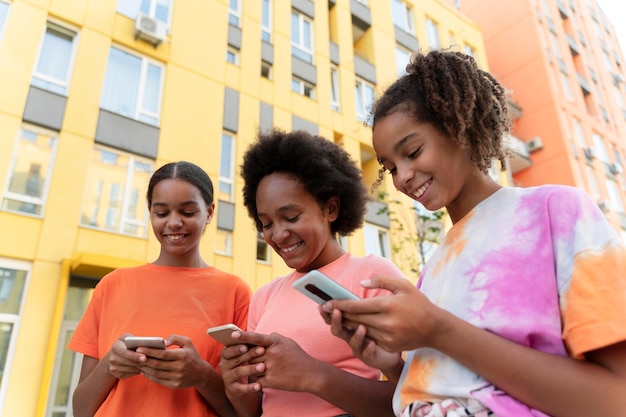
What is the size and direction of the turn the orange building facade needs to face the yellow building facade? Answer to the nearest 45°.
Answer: approximately 90° to its right

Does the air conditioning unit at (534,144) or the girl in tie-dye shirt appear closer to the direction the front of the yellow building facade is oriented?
the girl in tie-dye shirt

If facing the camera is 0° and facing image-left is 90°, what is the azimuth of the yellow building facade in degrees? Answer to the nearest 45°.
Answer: approximately 315°

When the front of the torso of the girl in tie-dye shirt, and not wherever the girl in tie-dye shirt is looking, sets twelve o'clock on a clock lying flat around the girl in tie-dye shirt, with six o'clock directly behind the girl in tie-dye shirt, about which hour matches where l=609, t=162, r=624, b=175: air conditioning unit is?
The air conditioning unit is roughly at 5 o'clock from the girl in tie-dye shirt.

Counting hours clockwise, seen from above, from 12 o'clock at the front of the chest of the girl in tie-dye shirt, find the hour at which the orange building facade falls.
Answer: The orange building facade is roughly at 5 o'clock from the girl in tie-dye shirt.

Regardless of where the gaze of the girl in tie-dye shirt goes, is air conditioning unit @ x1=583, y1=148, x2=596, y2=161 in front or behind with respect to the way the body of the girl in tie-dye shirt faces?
behind

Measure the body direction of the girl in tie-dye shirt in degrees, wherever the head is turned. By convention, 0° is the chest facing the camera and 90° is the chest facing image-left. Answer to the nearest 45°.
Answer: approximately 45°

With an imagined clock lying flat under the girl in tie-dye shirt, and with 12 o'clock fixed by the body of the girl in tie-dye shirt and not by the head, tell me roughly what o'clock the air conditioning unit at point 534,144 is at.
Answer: The air conditioning unit is roughly at 5 o'clock from the girl in tie-dye shirt.

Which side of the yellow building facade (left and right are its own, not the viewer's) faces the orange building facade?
left
